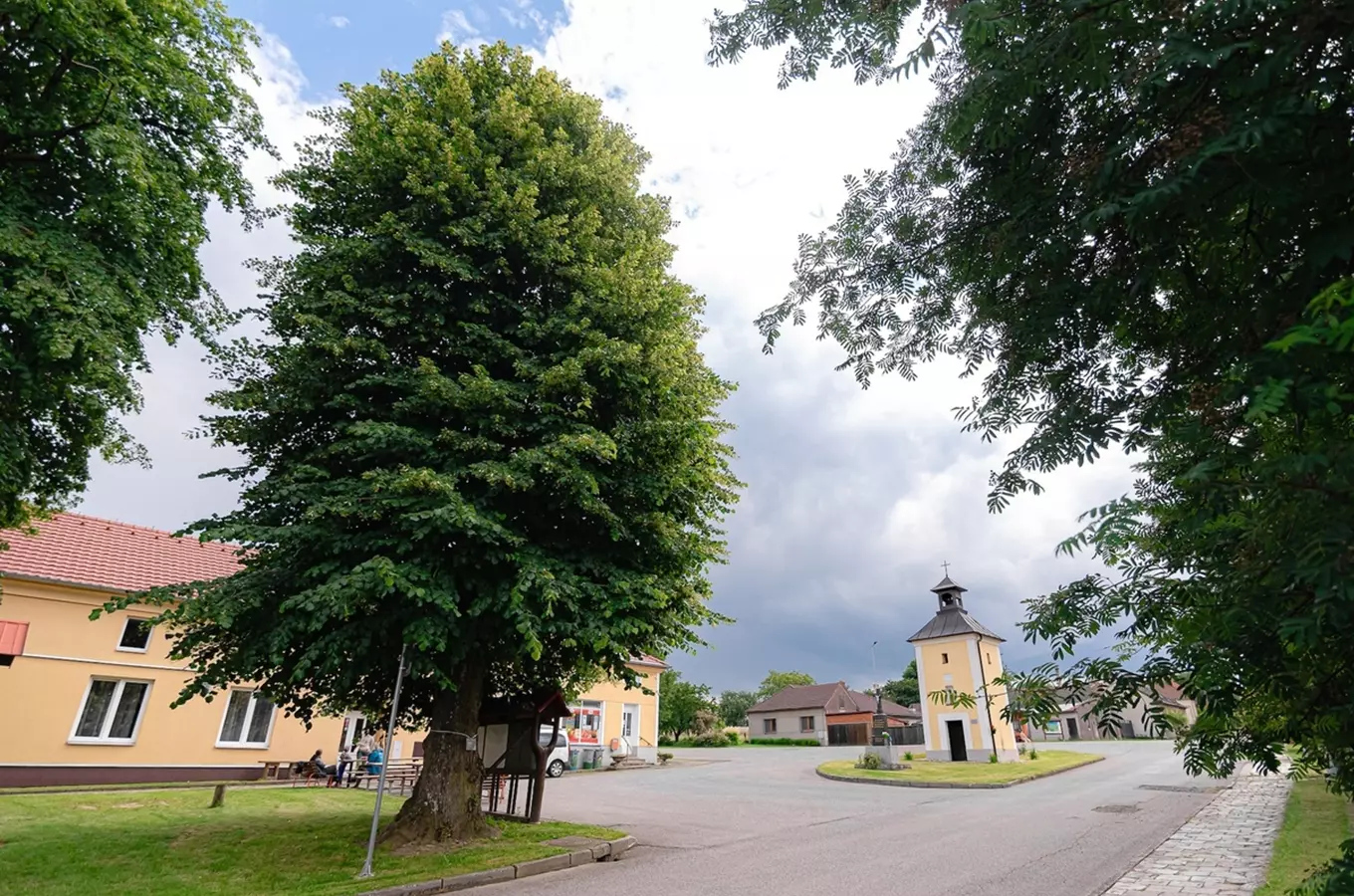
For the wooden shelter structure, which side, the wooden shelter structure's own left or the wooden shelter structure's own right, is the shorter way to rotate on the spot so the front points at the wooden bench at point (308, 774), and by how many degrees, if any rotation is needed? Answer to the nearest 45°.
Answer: approximately 90° to the wooden shelter structure's own right

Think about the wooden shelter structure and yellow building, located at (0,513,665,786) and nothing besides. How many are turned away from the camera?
0

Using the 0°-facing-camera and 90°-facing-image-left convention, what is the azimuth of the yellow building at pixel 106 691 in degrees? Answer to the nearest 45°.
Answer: approximately 315°

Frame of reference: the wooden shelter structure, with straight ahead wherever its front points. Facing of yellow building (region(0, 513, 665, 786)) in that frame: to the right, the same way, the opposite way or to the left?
to the left

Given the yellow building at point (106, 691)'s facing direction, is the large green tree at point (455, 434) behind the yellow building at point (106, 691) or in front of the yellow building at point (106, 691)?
in front

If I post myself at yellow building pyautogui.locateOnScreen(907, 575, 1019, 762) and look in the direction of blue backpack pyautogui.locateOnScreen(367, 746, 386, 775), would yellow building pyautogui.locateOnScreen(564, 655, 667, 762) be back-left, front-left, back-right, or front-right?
front-right

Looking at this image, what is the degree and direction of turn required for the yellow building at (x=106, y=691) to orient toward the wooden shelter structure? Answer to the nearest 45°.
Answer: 0° — it already faces it

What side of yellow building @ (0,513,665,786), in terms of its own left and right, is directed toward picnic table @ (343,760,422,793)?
front

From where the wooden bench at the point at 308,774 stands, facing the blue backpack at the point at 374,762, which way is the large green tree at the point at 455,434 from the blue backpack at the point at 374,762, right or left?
right
